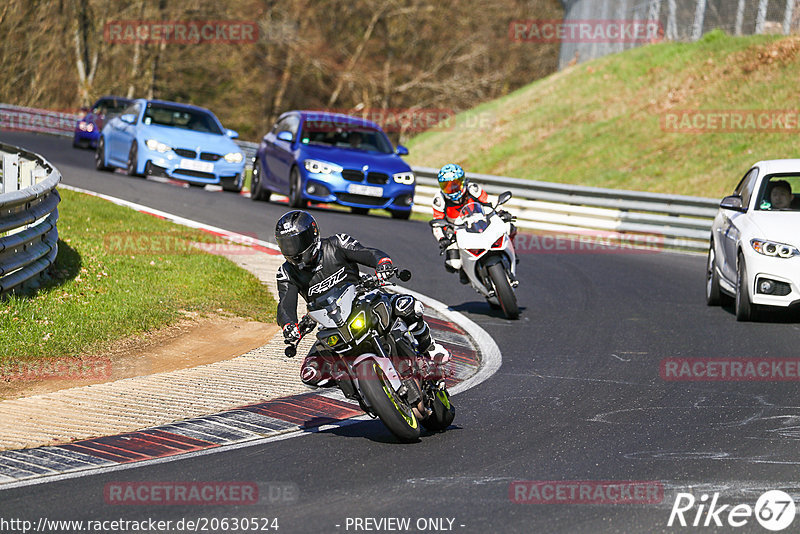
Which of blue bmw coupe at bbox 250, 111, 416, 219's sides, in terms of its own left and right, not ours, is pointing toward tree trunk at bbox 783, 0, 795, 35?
left

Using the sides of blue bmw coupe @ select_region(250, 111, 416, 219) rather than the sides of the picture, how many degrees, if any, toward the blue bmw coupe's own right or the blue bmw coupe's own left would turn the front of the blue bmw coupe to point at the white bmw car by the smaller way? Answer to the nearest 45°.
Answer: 0° — it already faces it

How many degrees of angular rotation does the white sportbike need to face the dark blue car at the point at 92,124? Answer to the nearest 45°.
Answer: approximately 135° to its right

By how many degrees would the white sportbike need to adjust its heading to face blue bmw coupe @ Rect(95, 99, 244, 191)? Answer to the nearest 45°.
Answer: approximately 135° to its right

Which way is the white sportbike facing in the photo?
toward the camera

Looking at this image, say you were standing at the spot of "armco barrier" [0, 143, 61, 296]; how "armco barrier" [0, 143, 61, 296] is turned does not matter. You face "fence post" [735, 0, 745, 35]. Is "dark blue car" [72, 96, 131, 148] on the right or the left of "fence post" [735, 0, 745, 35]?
left

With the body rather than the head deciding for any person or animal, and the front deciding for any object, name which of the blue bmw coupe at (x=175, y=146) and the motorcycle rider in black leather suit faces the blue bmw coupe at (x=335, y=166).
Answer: the blue bmw coupe at (x=175, y=146)

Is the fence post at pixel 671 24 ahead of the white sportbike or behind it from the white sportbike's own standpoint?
behind

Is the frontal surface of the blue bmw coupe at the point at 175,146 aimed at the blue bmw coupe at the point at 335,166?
yes

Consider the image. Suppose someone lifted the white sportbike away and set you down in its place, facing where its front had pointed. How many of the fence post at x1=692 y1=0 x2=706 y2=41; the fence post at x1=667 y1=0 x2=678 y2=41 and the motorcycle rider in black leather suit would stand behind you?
2

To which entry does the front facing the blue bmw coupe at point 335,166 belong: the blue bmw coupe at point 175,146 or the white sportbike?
the blue bmw coupe at point 175,146

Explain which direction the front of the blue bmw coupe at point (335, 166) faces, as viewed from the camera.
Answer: facing the viewer and to the right of the viewer

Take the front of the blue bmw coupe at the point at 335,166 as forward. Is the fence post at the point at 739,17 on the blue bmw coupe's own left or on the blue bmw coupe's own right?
on the blue bmw coupe's own left

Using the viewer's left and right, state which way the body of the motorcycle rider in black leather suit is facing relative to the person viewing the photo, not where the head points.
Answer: facing the viewer

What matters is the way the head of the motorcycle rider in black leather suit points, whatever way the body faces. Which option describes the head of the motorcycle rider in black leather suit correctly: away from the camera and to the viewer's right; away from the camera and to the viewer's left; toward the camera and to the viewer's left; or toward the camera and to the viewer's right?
toward the camera and to the viewer's left
